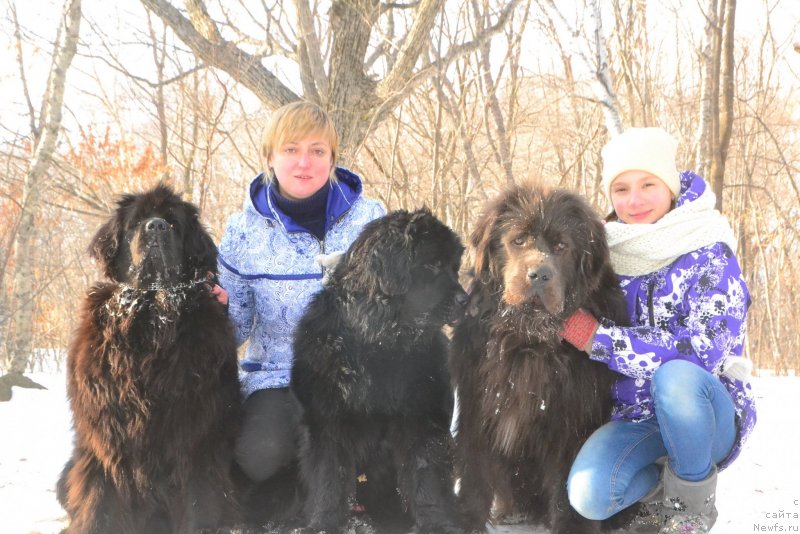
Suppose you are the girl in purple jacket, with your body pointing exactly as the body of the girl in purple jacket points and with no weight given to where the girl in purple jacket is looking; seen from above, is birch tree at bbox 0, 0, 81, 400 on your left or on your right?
on your right

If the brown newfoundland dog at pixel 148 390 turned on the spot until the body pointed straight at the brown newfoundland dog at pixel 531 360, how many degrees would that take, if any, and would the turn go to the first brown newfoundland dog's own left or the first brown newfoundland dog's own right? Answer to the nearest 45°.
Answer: approximately 90° to the first brown newfoundland dog's own left

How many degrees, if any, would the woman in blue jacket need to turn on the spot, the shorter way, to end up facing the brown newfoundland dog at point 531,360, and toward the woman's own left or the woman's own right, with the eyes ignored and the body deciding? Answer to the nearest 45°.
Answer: approximately 45° to the woman's own left

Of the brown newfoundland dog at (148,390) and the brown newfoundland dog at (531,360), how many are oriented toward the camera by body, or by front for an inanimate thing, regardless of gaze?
2

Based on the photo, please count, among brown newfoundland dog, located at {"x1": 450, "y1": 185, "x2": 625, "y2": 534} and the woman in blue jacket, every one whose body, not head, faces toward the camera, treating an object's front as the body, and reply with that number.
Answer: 2

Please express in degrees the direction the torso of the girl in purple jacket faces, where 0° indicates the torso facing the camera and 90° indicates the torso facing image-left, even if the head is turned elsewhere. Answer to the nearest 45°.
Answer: approximately 45°
